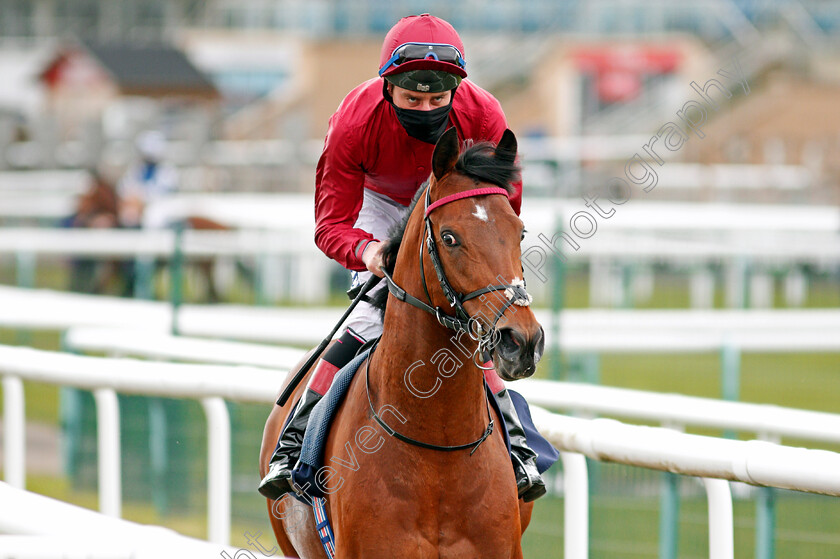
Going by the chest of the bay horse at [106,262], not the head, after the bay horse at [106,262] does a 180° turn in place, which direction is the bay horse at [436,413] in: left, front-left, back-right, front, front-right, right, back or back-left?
right

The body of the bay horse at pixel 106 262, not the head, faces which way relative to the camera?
to the viewer's left

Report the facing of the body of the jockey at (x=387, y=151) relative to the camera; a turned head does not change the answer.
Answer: toward the camera

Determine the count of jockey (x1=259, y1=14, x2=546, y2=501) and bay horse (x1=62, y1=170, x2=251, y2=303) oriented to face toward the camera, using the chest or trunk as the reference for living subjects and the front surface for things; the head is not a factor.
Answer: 1

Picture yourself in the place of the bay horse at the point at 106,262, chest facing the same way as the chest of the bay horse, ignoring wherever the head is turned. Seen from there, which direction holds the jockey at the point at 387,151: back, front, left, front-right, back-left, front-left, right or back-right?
left

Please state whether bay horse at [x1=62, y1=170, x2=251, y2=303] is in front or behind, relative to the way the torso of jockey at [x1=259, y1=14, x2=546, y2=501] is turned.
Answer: behind

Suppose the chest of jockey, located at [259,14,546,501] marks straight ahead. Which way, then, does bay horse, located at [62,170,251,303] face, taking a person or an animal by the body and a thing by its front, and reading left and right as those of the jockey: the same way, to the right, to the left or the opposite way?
to the right
